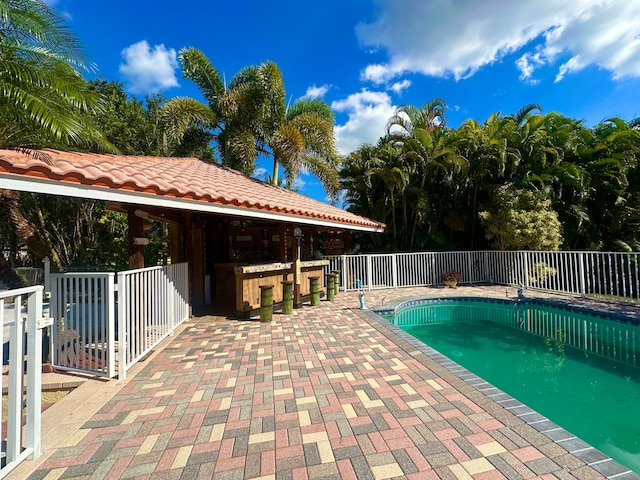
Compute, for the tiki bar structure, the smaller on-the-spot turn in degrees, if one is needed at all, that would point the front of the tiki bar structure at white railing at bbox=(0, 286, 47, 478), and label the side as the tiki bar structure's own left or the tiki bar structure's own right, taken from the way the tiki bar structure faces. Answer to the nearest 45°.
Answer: approximately 45° to the tiki bar structure's own right

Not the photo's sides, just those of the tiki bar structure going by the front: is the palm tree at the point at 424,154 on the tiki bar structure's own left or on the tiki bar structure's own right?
on the tiki bar structure's own left

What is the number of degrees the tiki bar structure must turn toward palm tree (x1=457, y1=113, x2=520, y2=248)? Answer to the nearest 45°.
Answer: approximately 45° to its left

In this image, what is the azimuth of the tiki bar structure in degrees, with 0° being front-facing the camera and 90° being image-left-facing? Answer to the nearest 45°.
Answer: approximately 315°

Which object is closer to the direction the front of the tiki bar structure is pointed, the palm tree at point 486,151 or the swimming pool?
the swimming pool

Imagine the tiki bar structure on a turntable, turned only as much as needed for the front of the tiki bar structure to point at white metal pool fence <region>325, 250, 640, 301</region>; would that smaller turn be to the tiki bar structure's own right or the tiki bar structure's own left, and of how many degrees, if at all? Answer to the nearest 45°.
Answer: approximately 45° to the tiki bar structure's own left

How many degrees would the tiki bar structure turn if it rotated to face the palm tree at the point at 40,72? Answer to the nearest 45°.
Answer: approximately 135° to its right
